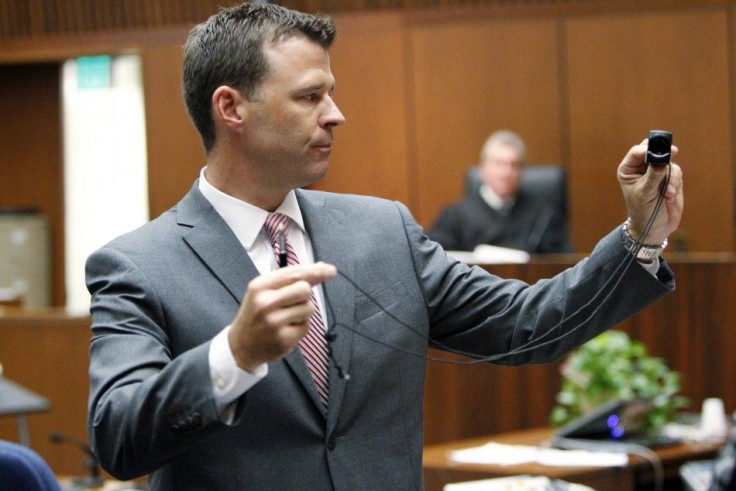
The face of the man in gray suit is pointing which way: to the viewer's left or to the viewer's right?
to the viewer's right

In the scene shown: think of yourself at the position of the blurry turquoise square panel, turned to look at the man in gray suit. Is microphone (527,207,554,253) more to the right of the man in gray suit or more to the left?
left

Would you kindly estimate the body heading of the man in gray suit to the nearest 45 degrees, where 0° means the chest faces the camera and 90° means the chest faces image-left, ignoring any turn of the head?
approximately 315°

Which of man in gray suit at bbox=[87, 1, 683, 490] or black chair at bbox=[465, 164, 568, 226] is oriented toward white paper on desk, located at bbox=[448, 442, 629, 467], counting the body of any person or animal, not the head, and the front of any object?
the black chair

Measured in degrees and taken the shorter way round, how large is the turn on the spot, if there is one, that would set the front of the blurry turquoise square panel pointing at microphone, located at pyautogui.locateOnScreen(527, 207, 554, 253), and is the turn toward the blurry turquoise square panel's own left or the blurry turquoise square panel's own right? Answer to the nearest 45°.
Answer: approximately 45° to the blurry turquoise square panel's own left

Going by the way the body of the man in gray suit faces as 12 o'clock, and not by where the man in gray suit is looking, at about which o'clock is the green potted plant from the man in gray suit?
The green potted plant is roughly at 8 o'clock from the man in gray suit.

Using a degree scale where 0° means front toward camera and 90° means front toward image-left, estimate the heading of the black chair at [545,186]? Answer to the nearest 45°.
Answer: approximately 0°

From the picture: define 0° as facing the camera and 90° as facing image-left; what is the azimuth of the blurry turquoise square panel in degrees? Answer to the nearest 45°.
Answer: approximately 0°

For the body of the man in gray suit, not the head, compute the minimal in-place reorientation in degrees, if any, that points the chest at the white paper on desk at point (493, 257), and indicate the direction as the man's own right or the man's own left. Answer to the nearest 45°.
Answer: approximately 135° to the man's own left

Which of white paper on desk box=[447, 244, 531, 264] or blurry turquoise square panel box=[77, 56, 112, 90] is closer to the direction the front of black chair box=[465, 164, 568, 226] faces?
the white paper on desk
